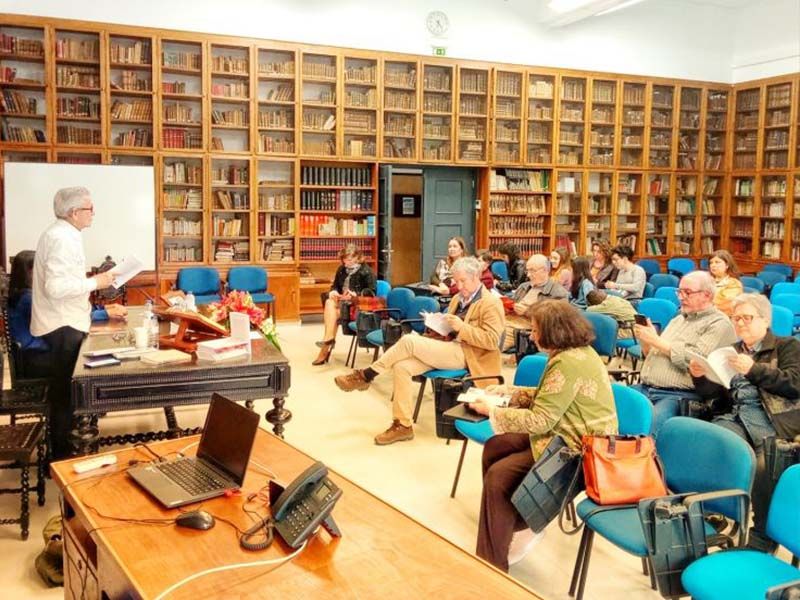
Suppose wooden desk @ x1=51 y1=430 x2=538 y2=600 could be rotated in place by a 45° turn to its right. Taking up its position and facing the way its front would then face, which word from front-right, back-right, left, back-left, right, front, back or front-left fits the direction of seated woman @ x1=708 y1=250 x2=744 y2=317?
back-right

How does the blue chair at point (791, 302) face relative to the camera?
to the viewer's left

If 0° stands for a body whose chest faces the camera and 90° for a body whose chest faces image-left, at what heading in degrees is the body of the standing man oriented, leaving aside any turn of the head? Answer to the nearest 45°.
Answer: approximately 270°

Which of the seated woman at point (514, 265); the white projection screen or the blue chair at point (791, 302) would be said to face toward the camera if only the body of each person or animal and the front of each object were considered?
the white projection screen

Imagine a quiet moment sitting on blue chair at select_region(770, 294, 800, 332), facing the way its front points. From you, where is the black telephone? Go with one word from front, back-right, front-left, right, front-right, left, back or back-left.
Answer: left

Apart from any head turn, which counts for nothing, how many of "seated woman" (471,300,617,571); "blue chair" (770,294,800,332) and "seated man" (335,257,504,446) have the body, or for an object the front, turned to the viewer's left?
3

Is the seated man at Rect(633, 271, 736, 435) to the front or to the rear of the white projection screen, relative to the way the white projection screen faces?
to the front

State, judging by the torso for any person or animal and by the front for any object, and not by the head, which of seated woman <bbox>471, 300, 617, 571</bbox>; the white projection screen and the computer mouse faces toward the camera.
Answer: the white projection screen

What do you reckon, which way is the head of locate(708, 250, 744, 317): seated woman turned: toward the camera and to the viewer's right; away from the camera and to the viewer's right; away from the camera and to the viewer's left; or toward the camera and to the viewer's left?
toward the camera and to the viewer's left

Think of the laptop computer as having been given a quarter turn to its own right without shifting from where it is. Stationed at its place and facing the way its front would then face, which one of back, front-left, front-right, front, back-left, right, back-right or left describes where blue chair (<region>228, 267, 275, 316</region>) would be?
front-right

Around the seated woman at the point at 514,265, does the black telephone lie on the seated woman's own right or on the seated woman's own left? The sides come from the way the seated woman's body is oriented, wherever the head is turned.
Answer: on the seated woman's own left

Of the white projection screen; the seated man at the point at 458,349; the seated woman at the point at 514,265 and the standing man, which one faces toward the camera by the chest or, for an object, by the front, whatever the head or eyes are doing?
the white projection screen

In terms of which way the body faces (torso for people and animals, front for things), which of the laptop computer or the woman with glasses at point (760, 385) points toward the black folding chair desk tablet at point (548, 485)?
the woman with glasses
